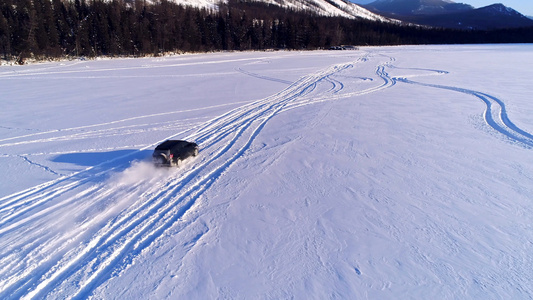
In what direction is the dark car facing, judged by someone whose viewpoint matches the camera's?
facing away from the viewer and to the right of the viewer
